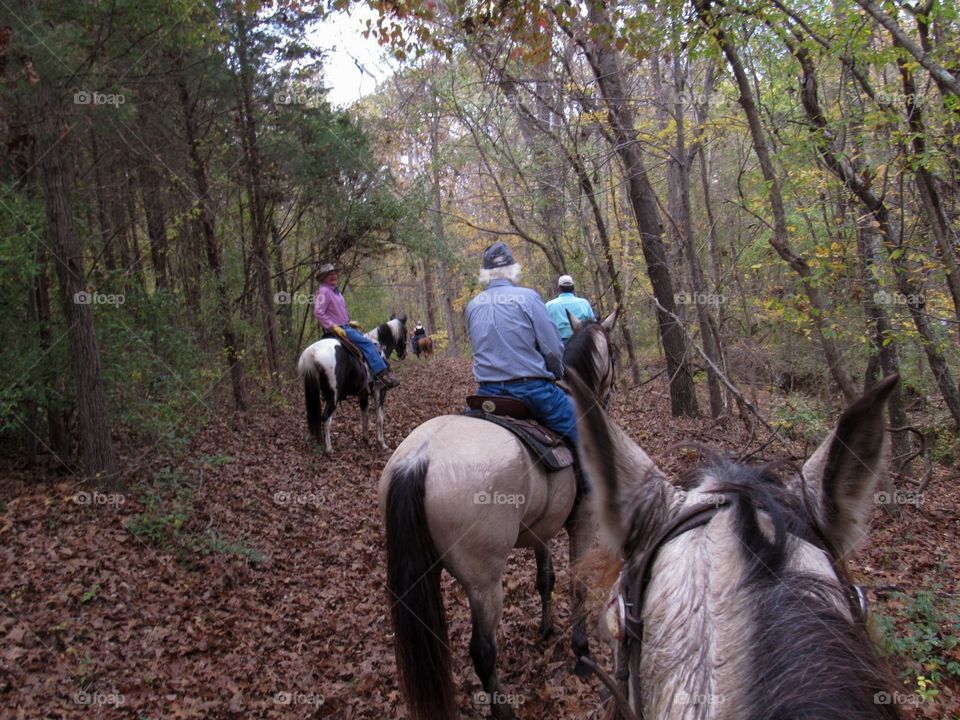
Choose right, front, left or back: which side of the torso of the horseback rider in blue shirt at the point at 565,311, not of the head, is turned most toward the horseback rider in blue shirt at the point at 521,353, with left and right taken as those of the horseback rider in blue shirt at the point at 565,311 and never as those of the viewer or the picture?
back

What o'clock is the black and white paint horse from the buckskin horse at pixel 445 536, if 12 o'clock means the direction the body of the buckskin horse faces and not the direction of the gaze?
The black and white paint horse is roughly at 10 o'clock from the buckskin horse.

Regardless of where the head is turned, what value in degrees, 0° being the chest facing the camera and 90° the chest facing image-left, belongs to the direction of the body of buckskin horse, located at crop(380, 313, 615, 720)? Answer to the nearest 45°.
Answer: approximately 225°

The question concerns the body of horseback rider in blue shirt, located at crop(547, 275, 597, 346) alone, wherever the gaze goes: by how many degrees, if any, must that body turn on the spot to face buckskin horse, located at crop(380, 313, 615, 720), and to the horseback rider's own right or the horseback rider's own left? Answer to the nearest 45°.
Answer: approximately 180°

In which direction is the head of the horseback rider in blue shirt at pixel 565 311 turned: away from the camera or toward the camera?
away from the camera

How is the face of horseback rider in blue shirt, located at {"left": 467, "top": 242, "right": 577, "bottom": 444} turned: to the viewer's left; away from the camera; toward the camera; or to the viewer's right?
away from the camera

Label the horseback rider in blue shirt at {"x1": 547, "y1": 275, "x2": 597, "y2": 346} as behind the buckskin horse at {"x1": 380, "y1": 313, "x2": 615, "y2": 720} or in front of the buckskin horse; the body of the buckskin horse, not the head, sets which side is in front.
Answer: in front

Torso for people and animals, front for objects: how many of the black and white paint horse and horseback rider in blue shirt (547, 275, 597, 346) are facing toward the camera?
0

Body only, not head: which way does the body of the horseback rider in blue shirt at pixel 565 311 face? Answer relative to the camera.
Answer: away from the camera
